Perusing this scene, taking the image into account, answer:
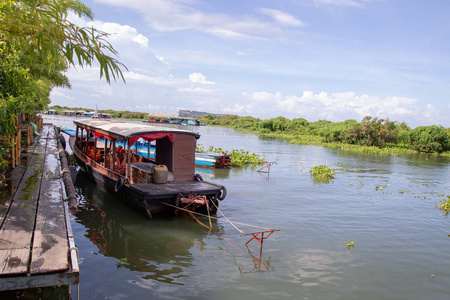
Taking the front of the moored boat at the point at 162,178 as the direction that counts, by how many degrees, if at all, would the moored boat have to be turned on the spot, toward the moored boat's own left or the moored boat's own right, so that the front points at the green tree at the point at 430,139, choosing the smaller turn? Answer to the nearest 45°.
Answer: approximately 90° to the moored boat's own right

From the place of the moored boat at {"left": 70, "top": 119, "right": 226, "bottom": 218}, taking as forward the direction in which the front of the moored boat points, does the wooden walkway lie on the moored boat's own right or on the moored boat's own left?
on the moored boat's own left

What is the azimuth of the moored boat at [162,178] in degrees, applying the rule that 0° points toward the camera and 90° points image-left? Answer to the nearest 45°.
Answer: approximately 135°
